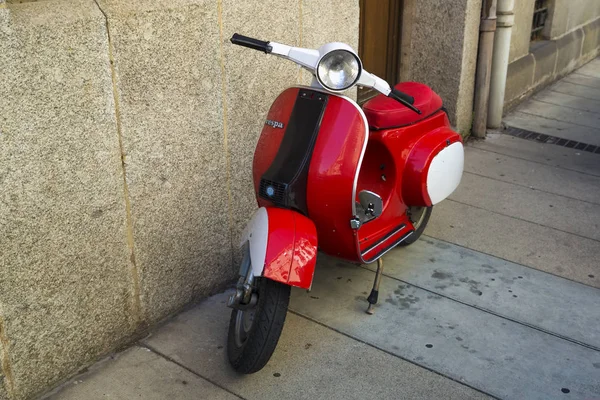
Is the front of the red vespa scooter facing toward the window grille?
no

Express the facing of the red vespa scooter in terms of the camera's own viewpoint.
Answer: facing the viewer and to the left of the viewer

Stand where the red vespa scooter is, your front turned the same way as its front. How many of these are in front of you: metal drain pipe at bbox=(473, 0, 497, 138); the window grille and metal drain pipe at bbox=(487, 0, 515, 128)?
0

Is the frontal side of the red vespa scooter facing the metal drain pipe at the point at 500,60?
no

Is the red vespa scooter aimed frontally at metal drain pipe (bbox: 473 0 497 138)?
no
